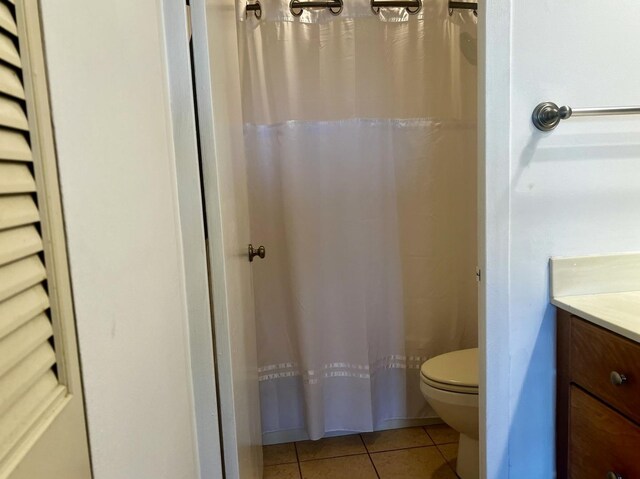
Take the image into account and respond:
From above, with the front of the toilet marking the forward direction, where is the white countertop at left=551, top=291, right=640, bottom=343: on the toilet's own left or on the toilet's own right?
on the toilet's own left

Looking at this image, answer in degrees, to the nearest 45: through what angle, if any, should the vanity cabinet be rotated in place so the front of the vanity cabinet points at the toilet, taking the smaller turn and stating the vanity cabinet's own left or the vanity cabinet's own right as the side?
approximately 90° to the vanity cabinet's own right

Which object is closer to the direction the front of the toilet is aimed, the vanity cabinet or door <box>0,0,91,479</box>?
the door

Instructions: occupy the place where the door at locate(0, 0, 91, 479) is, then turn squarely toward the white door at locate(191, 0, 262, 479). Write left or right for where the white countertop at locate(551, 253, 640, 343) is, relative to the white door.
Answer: right

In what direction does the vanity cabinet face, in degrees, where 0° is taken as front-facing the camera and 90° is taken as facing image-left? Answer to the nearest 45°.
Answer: approximately 45°

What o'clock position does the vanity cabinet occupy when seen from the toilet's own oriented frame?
The vanity cabinet is roughly at 8 o'clock from the toilet.

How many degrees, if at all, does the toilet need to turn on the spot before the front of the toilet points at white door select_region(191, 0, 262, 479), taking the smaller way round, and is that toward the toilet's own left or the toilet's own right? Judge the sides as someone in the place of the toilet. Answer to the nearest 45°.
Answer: approximately 45° to the toilet's own left

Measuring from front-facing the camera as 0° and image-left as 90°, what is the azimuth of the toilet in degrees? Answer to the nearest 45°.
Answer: approximately 90°

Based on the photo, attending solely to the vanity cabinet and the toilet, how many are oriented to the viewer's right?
0
